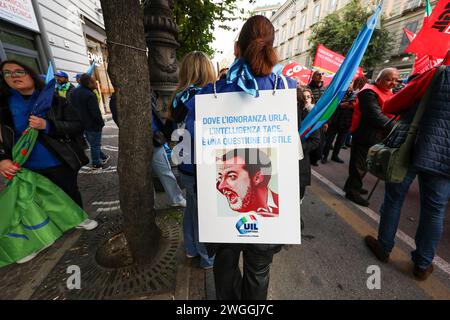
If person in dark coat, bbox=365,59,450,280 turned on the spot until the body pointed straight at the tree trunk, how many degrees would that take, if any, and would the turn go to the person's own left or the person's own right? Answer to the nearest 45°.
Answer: approximately 90° to the person's own left

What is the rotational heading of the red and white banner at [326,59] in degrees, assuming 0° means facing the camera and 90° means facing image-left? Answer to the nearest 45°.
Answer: approximately 0°

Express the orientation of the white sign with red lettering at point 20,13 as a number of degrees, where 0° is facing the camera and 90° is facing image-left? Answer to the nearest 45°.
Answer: approximately 315°

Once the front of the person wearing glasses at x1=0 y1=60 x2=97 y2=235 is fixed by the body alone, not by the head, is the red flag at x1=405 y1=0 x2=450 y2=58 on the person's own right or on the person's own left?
on the person's own left

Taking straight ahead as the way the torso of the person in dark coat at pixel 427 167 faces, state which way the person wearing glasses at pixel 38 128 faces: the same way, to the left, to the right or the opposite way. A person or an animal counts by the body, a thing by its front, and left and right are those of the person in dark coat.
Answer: the opposite way

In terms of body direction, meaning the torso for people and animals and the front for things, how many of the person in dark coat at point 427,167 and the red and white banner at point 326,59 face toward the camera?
1
